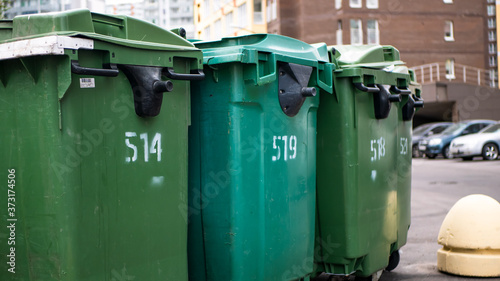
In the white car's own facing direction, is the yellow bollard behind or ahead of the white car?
ahead

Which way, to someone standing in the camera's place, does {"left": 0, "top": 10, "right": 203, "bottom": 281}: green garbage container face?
facing the viewer and to the left of the viewer

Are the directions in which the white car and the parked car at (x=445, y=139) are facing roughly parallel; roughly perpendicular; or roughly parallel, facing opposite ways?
roughly parallel

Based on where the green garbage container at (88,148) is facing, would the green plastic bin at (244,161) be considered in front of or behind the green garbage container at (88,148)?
behind

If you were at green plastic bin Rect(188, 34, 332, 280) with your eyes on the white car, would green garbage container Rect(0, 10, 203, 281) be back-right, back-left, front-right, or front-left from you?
back-left

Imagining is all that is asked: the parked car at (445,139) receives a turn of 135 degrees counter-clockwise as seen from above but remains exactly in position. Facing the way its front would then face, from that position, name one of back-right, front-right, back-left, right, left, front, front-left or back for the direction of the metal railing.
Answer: left

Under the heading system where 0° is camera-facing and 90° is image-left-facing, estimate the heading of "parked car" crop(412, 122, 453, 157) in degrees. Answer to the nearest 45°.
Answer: approximately 45°

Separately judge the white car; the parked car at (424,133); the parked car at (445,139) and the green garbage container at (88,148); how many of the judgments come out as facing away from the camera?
0

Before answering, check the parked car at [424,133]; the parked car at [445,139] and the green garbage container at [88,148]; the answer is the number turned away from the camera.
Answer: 0

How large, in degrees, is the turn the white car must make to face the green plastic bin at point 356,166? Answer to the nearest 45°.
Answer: approximately 45° to its left

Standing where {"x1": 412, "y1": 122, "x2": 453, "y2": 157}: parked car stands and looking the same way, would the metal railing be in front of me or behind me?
behind

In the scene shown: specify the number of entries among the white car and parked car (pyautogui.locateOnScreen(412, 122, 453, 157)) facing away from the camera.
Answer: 0

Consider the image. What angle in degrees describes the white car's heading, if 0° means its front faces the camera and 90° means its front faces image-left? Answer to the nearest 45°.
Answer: approximately 45°

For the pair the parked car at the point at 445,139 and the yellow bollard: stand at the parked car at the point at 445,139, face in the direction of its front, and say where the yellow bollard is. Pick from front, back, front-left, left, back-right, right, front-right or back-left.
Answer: front-left
